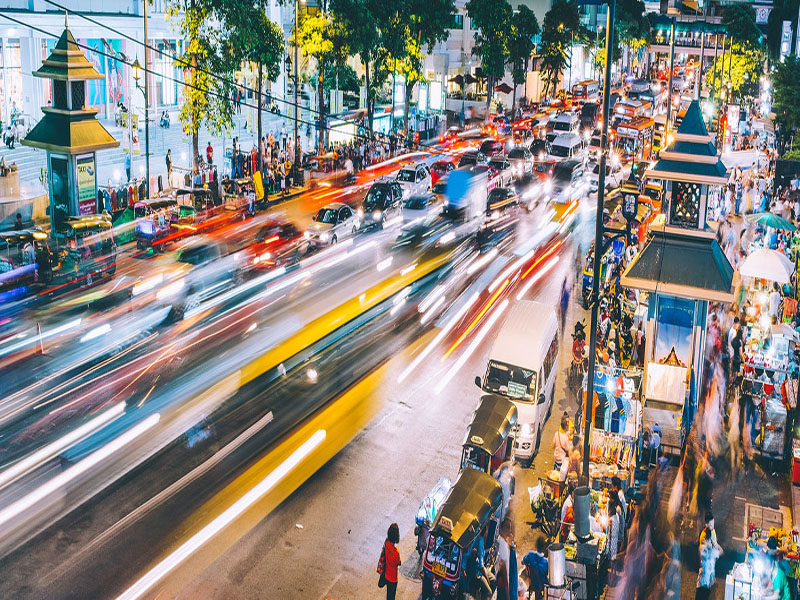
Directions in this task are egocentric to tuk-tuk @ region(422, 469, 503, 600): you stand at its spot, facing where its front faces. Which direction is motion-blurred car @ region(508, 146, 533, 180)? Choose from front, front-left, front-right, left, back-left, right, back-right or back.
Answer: back-right

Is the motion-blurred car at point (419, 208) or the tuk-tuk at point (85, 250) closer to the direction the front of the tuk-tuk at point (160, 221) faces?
the motion-blurred car

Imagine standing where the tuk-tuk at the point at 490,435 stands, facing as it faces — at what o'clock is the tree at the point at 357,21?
The tree is roughly at 4 o'clock from the tuk-tuk.

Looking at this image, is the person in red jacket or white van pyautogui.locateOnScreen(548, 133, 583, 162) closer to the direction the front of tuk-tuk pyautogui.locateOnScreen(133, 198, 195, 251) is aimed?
the white van

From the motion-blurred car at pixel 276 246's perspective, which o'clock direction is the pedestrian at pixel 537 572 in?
The pedestrian is roughly at 4 o'clock from the motion-blurred car.

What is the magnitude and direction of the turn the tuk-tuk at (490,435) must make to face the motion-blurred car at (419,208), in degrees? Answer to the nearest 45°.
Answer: approximately 135° to its right

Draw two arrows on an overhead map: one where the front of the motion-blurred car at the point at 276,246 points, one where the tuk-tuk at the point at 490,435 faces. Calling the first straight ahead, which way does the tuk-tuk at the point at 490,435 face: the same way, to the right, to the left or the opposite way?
the opposite way

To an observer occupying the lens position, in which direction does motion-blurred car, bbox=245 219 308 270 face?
facing away from the viewer and to the right of the viewer

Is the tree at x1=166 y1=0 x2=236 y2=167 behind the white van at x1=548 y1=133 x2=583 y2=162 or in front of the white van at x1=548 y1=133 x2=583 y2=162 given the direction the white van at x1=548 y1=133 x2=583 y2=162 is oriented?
in front

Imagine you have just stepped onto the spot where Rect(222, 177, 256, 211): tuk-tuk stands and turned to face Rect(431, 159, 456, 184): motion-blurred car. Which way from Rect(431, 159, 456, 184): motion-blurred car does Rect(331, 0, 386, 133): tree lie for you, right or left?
left

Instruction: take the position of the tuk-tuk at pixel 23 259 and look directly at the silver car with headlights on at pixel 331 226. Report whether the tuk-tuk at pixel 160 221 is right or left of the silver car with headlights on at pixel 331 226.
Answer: left

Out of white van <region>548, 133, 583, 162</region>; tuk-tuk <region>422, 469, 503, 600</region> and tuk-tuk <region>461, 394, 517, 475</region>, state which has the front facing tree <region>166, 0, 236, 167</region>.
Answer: the white van

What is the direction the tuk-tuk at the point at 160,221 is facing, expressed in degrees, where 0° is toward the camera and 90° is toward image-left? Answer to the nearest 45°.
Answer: approximately 225°
